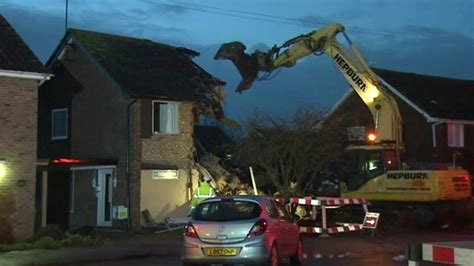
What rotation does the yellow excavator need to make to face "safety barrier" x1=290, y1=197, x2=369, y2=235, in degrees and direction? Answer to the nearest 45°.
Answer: approximately 45° to its left

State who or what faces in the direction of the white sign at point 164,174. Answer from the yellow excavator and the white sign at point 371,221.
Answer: the yellow excavator

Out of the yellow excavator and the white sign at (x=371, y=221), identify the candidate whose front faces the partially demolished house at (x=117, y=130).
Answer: the yellow excavator

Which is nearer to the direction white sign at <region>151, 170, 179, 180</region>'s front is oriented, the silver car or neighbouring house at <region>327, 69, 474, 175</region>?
the silver car

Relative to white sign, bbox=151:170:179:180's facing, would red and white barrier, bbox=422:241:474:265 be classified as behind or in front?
in front

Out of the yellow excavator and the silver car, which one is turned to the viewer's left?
the yellow excavator

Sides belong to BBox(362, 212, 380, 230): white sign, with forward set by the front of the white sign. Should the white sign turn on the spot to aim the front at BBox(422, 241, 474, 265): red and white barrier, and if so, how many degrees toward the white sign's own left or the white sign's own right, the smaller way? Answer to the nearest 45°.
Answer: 0° — it already faces it

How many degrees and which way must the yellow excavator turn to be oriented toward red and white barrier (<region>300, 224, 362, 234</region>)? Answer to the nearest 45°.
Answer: approximately 45° to its left

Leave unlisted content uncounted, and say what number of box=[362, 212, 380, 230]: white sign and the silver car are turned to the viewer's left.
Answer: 0

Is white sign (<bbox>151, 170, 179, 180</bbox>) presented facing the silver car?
yes

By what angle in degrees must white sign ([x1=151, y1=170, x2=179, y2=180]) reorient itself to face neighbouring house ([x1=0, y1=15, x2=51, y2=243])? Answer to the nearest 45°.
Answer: approximately 45° to its right

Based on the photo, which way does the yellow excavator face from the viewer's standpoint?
to the viewer's left
